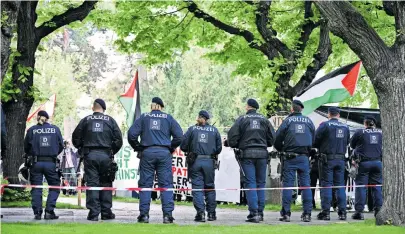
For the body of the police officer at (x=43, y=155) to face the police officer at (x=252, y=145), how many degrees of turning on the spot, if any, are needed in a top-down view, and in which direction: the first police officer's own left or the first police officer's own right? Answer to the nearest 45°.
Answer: approximately 90° to the first police officer's own right

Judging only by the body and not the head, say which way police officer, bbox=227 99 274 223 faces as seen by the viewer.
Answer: away from the camera

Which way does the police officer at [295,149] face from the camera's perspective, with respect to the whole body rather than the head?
away from the camera

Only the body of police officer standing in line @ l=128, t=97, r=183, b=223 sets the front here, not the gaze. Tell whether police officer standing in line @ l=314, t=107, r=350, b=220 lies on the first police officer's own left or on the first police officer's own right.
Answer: on the first police officer's own right

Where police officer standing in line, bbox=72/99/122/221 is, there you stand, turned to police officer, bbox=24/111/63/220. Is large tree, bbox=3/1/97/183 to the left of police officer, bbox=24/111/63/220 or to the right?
right

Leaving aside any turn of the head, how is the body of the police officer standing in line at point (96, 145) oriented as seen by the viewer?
away from the camera

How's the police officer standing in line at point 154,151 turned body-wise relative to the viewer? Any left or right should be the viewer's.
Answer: facing away from the viewer

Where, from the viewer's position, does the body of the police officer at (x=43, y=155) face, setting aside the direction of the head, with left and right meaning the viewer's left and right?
facing away from the viewer

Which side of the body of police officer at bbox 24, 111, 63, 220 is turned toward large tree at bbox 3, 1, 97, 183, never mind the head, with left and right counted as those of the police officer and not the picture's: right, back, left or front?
front

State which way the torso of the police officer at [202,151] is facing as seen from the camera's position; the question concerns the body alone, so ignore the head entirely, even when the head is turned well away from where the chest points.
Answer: away from the camera

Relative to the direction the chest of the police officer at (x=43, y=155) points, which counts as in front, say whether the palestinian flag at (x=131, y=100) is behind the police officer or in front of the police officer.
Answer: in front

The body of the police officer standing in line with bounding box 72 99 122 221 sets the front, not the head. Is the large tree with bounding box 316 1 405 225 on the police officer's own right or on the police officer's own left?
on the police officer's own right

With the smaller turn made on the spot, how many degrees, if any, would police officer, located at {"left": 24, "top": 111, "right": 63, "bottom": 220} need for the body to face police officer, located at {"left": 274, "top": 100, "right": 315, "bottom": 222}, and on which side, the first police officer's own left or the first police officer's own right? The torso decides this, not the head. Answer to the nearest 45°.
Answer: approximately 90° to the first police officer's own right
